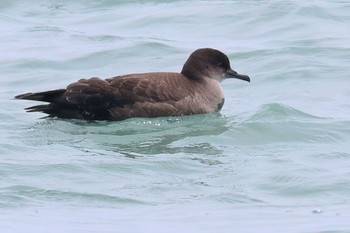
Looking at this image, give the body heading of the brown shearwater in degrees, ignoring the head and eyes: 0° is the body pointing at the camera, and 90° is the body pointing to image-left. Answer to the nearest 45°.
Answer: approximately 270°
